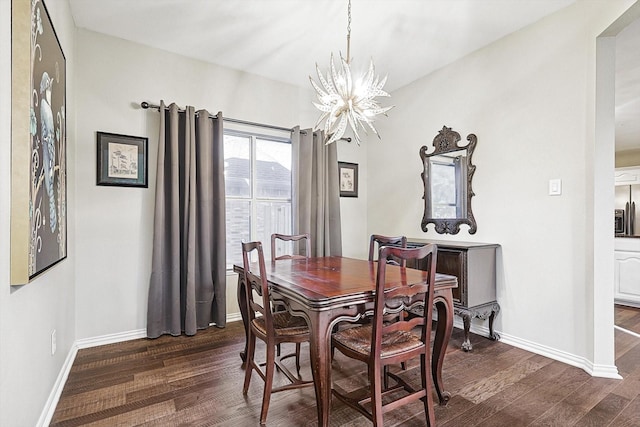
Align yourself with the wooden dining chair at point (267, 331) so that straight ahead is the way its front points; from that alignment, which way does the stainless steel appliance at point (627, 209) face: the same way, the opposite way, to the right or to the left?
the opposite way

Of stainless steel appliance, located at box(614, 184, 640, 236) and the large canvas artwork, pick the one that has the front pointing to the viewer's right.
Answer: the large canvas artwork

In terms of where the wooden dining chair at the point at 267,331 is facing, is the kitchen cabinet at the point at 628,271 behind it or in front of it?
in front

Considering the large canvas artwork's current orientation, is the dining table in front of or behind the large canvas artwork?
in front

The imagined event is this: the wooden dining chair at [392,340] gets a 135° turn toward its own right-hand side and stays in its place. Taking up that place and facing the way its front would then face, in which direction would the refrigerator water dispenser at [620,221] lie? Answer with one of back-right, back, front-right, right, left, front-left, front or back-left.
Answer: front-left

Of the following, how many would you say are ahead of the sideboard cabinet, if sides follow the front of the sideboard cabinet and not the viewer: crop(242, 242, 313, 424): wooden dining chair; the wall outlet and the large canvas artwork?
3

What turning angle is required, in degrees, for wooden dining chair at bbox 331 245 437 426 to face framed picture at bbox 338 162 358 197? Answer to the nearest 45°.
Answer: approximately 45° to its right

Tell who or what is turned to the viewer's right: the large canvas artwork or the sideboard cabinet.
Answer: the large canvas artwork

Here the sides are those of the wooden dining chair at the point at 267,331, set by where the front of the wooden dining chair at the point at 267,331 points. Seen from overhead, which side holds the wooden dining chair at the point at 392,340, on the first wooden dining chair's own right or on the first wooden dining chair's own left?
on the first wooden dining chair's own right

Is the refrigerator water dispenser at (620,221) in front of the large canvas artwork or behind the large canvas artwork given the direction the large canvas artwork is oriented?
in front

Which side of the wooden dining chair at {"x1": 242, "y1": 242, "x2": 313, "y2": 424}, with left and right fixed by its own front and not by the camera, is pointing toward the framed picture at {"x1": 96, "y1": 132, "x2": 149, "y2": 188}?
left

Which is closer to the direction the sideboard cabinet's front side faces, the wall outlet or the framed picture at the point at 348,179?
the wall outlet

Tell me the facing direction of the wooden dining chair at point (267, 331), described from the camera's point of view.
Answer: facing away from the viewer and to the right of the viewer

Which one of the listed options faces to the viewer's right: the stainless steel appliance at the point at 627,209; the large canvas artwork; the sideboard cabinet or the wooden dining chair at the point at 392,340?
the large canvas artwork

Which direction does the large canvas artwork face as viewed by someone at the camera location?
facing to the right of the viewer
